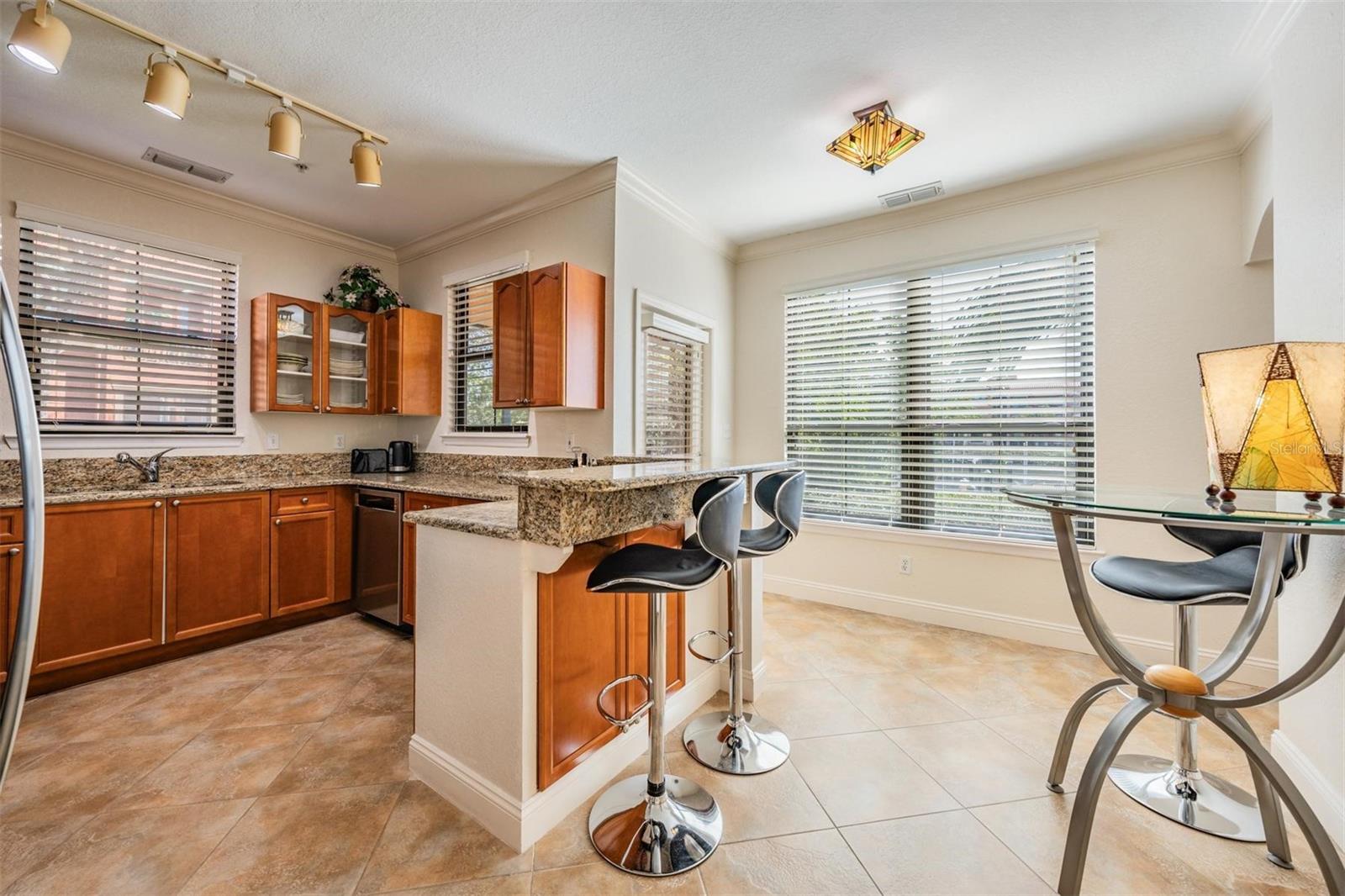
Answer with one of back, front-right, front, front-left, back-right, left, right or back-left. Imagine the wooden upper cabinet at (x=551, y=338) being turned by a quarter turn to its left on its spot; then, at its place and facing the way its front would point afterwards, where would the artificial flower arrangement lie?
back

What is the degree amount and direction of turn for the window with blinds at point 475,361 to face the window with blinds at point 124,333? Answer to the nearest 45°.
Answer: approximately 45° to its right

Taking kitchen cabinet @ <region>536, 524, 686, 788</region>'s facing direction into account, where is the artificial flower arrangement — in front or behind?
behind

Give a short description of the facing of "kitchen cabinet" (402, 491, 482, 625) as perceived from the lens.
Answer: facing the viewer and to the left of the viewer

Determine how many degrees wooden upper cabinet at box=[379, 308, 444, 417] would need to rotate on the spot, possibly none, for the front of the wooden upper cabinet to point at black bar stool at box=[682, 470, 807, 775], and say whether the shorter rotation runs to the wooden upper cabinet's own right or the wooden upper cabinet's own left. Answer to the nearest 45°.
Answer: approximately 90° to the wooden upper cabinet's own left

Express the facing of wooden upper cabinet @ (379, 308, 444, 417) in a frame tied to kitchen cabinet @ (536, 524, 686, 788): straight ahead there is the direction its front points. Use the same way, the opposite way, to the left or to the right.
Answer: to the right

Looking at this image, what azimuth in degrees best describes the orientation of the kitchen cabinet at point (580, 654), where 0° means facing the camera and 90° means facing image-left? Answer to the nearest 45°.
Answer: approximately 315°

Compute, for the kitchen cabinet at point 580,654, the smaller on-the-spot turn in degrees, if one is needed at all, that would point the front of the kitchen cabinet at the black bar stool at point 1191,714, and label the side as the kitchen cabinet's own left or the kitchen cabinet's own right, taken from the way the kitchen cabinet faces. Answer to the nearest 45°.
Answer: approximately 45° to the kitchen cabinet's own left

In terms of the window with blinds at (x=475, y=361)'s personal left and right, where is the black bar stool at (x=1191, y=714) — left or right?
on its left

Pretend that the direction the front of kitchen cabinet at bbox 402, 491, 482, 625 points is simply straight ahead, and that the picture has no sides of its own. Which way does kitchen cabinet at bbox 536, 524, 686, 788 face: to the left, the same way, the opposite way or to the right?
to the left
